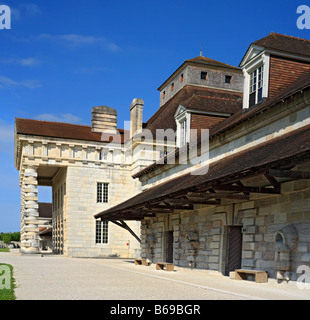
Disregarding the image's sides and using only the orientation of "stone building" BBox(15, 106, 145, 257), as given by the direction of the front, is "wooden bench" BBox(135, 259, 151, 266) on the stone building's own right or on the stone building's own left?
on the stone building's own left

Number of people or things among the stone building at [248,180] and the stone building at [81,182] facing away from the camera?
0

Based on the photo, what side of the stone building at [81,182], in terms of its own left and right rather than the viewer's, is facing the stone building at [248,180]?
left

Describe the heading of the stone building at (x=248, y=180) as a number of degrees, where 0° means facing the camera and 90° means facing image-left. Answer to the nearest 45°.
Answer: approximately 45°
